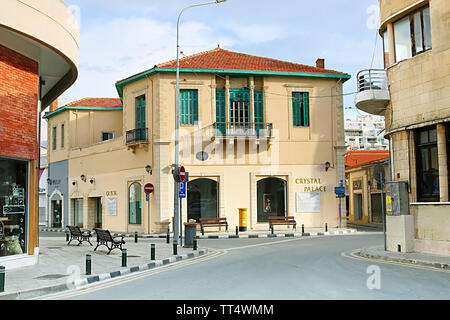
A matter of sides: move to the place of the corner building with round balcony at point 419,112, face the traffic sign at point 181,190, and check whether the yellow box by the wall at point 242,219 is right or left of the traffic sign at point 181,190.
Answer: right

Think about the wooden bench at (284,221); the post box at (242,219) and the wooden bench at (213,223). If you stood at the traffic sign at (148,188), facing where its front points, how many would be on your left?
3

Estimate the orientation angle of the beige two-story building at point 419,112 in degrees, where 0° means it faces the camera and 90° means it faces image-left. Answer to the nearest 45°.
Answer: approximately 45°

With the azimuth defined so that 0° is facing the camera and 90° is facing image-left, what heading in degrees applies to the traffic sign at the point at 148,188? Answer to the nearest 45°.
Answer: approximately 0°

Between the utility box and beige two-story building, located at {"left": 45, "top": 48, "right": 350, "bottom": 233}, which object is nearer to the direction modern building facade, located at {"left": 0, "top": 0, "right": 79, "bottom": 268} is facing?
the utility box

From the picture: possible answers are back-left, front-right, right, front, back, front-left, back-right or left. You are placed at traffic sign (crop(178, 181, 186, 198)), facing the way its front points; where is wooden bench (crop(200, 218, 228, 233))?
back

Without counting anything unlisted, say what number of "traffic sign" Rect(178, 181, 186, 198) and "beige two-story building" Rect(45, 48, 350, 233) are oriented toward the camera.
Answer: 2

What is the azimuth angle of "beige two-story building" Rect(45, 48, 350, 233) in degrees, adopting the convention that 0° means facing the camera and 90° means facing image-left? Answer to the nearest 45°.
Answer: approximately 0°
